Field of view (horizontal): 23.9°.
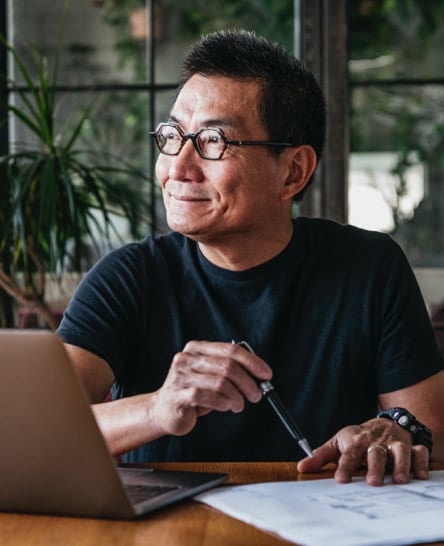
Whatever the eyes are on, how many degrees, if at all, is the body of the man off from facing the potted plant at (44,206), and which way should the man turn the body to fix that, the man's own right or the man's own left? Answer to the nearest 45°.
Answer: approximately 135° to the man's own right

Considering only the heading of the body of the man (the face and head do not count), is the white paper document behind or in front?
in front

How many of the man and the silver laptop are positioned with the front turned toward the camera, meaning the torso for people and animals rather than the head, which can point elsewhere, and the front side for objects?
1

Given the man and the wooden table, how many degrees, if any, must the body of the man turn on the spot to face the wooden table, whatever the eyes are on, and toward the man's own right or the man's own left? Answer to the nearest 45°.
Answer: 0° — they already face it

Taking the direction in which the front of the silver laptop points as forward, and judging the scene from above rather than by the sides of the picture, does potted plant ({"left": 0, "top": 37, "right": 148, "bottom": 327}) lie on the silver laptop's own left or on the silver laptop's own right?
on the silver laptop's own left

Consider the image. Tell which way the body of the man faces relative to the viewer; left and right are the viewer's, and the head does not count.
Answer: facing the viewer

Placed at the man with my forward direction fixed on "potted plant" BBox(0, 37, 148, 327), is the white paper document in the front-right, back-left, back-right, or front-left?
back-left

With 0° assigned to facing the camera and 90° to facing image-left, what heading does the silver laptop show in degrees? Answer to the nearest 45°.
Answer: approximately 225°
